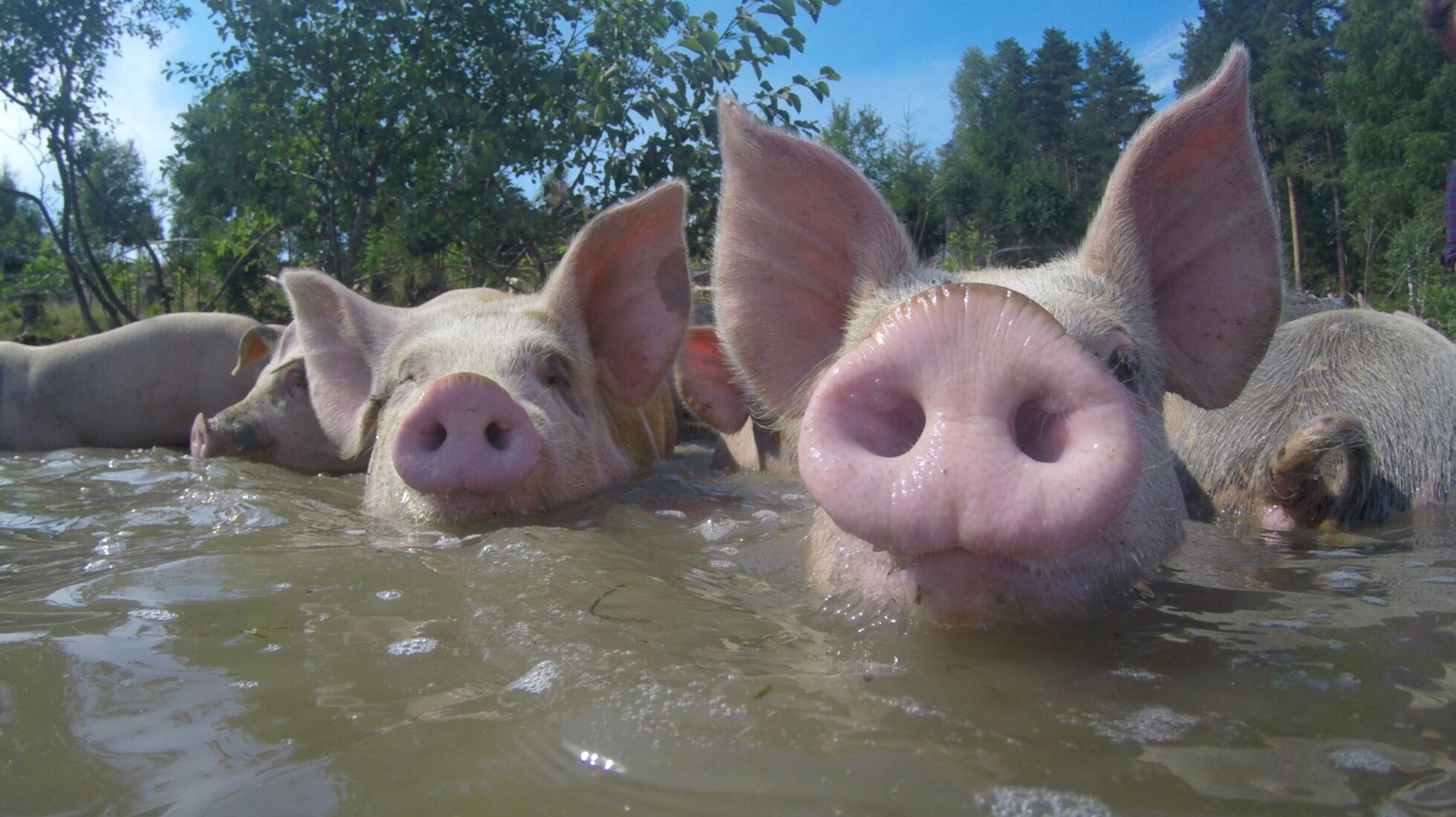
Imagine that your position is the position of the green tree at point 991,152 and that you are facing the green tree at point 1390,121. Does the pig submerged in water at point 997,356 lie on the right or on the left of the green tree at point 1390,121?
right

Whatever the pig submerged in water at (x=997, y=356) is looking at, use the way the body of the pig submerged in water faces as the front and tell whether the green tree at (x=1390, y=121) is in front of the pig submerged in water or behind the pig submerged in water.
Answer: behind

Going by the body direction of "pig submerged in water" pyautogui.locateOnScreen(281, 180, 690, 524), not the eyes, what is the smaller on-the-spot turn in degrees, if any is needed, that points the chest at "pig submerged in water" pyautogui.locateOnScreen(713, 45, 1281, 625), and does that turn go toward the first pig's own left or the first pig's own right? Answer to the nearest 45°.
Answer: approximately 45° to the first pig's own left

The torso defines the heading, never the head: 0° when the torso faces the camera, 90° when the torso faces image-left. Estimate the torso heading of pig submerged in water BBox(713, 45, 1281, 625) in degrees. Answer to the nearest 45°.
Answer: approximately 0°

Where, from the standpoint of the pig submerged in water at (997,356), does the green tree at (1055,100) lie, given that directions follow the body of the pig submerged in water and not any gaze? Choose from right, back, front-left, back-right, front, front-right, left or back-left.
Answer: back

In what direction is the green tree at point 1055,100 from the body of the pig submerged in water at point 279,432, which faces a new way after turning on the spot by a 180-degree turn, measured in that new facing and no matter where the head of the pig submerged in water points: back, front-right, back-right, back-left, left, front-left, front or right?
front-left

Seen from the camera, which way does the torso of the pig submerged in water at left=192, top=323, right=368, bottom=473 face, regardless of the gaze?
to the viewer's left

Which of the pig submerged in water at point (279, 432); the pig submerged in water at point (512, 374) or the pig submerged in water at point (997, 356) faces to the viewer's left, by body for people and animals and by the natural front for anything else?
the pig submerged in water at point (279, 432)

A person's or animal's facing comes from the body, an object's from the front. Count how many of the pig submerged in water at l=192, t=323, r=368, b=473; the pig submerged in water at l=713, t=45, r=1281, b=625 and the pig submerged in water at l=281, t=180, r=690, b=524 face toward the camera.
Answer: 2

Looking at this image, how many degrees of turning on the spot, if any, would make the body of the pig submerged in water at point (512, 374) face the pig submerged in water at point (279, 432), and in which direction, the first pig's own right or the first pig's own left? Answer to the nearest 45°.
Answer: approximately 135° to the first pig's own right

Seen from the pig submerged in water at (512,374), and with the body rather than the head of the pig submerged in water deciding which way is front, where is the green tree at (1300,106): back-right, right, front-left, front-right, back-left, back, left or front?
back-left

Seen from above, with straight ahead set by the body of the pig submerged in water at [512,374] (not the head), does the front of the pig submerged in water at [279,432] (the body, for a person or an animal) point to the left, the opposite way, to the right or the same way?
to the right
